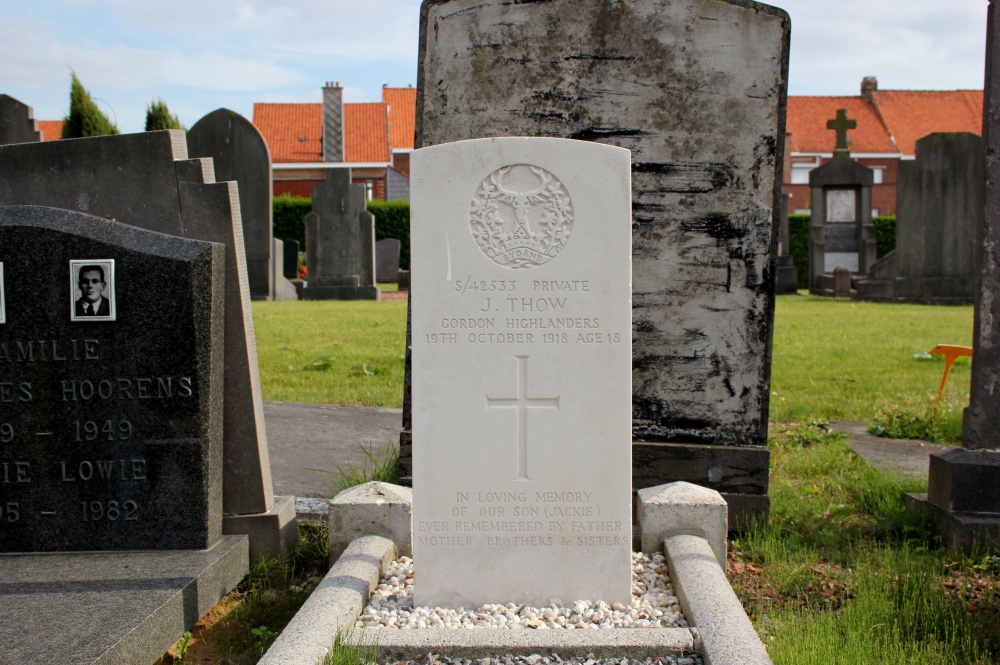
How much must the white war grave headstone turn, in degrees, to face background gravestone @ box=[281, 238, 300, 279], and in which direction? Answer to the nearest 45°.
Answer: approximately 180°

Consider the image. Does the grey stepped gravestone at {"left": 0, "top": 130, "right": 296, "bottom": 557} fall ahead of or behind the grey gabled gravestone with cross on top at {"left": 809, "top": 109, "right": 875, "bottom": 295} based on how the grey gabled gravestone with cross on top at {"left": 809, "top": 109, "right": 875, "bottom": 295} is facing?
ahead

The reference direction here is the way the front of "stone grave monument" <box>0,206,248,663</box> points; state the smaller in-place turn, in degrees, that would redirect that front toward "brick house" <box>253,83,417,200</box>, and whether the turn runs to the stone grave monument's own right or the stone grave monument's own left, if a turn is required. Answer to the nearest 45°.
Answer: approximately 180°

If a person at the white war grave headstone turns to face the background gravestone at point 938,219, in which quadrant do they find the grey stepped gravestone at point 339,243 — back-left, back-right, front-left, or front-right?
front-left

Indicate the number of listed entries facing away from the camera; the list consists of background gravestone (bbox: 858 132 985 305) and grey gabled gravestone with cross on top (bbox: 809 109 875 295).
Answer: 1

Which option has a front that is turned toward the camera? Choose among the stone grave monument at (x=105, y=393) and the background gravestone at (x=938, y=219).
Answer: the stone grave monument

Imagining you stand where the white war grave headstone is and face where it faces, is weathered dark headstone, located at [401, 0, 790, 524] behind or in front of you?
behind

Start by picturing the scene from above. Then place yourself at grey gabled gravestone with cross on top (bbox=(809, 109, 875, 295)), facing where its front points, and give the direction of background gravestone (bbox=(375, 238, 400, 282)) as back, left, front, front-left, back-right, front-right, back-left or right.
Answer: right

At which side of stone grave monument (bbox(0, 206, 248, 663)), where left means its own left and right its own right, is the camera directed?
front

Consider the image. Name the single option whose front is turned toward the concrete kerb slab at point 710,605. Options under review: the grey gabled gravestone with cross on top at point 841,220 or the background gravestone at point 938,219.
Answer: the grey gabled gravestone with cross on top

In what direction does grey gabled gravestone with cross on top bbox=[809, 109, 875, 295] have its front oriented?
toward the camera

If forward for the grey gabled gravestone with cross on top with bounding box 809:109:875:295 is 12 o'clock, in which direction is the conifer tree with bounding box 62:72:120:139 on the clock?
The conifer tree is roughly at 2 o'clock from the grey gabled gravestone with cross on top.

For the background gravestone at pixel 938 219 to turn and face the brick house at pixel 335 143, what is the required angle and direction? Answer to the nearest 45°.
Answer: approximately 45° to its left

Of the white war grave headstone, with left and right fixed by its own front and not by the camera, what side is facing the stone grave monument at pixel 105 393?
right

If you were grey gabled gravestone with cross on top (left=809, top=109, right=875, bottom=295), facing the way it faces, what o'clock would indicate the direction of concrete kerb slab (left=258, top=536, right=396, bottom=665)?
The concrete kerb slab is roughly at 12 o'clock from the grey gabled gravestone with cross on top.
